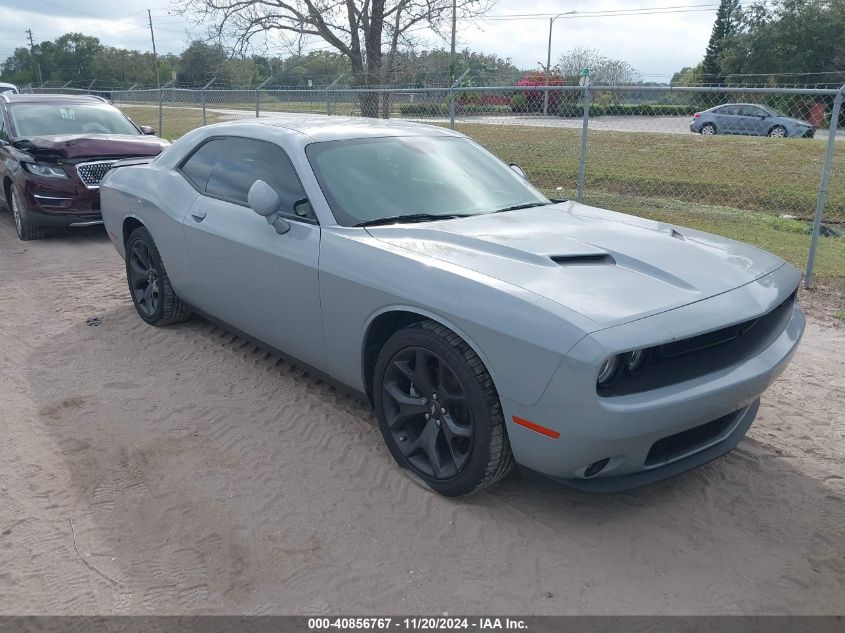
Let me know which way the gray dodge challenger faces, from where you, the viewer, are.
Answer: facing the viewer and to the right of the viewer

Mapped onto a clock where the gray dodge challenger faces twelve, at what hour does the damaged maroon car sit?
The damaged maroon car is roughly at 6 o'clock from the gray dodge challenger.

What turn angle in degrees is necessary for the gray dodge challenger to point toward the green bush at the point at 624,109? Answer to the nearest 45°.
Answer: approximately 135° to its left

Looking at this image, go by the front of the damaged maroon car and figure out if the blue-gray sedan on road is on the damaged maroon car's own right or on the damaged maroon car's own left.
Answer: on the damaged maroon car's own left

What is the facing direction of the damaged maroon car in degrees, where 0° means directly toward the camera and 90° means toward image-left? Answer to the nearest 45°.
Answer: approximately 315°

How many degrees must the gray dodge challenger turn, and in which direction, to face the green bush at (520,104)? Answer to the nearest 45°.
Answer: approximately 135° to its left

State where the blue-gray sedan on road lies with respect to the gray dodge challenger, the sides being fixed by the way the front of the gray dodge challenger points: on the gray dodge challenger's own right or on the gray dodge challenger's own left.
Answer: on the gray dodge challenger's own left

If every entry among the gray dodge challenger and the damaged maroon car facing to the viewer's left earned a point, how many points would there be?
0
